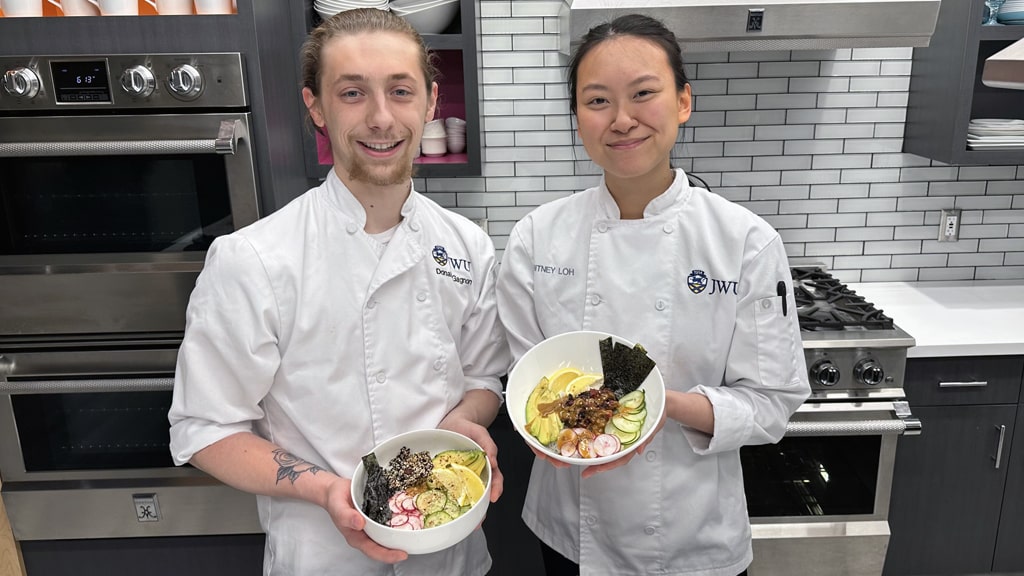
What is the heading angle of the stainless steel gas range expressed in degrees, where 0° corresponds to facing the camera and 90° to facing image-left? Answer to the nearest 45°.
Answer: approximately 0°

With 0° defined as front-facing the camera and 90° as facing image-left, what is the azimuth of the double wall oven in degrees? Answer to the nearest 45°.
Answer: approximately 0°

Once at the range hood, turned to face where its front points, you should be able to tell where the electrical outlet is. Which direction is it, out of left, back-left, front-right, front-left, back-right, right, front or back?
back-left

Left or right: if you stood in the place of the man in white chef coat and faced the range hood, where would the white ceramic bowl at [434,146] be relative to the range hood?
left

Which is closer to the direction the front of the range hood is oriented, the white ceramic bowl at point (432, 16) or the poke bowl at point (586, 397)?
the poke bowl

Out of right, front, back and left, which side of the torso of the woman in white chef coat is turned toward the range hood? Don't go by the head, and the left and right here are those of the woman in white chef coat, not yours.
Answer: back
